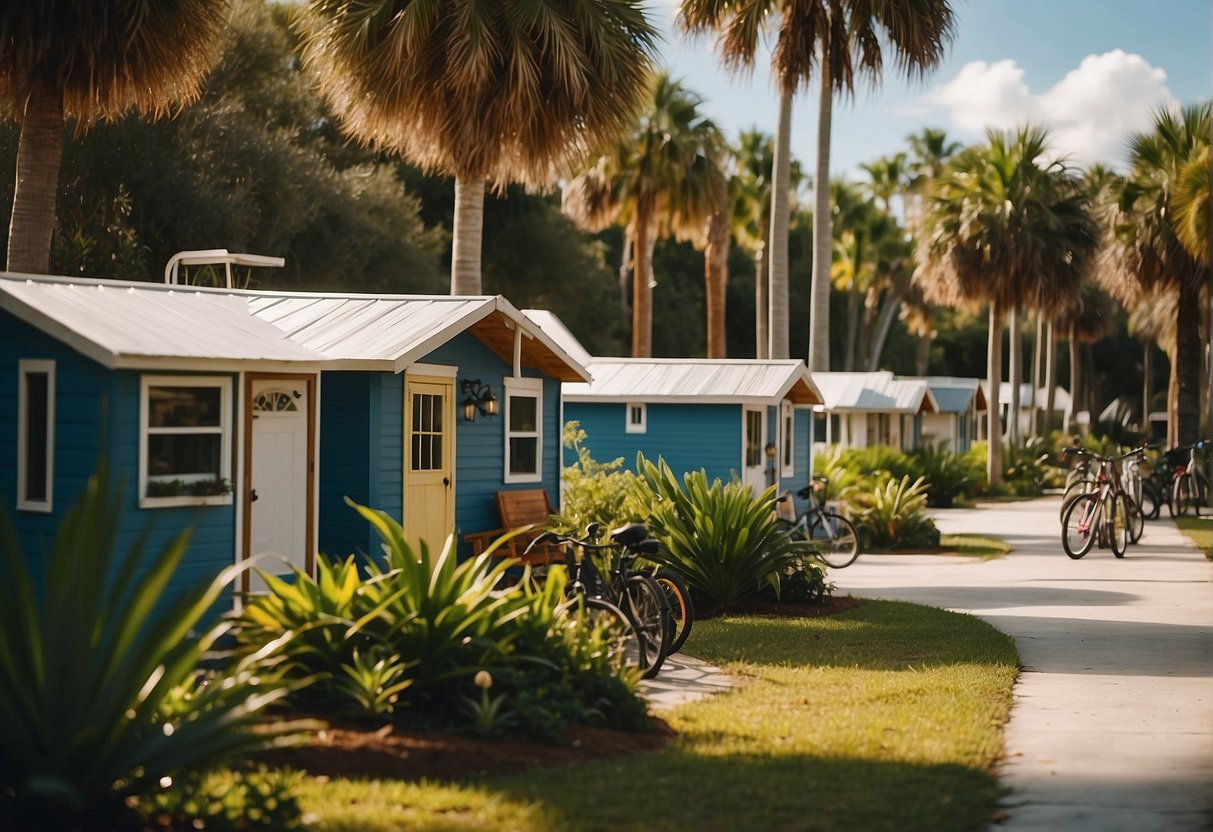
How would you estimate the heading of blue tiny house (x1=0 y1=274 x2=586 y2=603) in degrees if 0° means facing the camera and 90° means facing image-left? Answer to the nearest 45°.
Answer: approximately 315°

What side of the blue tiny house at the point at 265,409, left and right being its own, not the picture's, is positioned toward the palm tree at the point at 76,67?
back

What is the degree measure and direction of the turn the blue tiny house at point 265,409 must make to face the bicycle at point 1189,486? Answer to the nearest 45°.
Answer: approximately 90° to its left

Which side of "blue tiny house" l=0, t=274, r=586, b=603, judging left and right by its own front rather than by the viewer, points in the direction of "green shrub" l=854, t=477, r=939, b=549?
left

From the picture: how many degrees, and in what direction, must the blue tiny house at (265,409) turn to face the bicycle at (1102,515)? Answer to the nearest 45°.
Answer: approximately 90° to its left

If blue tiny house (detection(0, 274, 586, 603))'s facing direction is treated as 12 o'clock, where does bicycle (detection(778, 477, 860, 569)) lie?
The bicycle is roughly at 9 o'clock from the blue tiny house.

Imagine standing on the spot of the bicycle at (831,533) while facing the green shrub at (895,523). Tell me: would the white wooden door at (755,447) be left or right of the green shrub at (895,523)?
left

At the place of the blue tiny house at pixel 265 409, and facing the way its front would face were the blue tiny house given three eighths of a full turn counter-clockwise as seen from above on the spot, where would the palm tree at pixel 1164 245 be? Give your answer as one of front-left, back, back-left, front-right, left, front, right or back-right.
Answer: front-right
